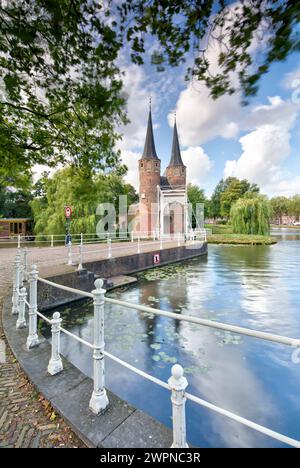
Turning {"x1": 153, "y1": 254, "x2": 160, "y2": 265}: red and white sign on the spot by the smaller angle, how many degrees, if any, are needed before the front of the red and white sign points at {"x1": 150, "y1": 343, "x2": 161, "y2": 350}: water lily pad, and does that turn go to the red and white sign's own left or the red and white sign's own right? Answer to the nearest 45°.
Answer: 0° — it already faces it

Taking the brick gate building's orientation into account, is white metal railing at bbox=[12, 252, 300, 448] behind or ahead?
ahead

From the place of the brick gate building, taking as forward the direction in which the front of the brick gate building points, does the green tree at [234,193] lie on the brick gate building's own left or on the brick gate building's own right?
on the brick gate building's own left

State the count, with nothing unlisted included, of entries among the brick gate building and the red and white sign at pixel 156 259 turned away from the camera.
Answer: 0

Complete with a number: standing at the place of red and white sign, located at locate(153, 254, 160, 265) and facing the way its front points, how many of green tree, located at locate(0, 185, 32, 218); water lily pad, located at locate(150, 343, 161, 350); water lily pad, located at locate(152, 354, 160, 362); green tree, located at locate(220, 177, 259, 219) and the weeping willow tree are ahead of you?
2

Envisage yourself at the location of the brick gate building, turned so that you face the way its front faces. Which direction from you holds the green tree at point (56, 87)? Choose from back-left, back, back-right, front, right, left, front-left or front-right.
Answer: front-right

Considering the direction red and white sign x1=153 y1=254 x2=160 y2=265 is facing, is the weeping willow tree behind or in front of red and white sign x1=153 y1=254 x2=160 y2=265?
behind

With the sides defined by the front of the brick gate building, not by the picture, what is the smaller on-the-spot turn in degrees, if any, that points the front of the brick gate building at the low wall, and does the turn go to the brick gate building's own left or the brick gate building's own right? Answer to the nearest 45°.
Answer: approximately 45° to the brick gate building's own right

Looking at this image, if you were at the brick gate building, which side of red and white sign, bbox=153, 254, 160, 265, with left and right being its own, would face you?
back

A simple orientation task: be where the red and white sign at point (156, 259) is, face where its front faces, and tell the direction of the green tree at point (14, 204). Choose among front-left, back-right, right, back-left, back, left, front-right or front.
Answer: back-right

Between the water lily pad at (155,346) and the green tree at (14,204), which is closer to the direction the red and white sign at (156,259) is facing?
the water lily pad

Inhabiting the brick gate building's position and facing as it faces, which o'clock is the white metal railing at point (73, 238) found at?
The white metal railing is roughly at 3 o'clock from the brick gate building.

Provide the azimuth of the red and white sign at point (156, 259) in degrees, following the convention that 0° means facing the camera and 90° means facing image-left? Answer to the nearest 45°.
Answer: approximately 0°

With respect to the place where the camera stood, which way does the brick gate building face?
facing the viewer and to the right of the viewer
